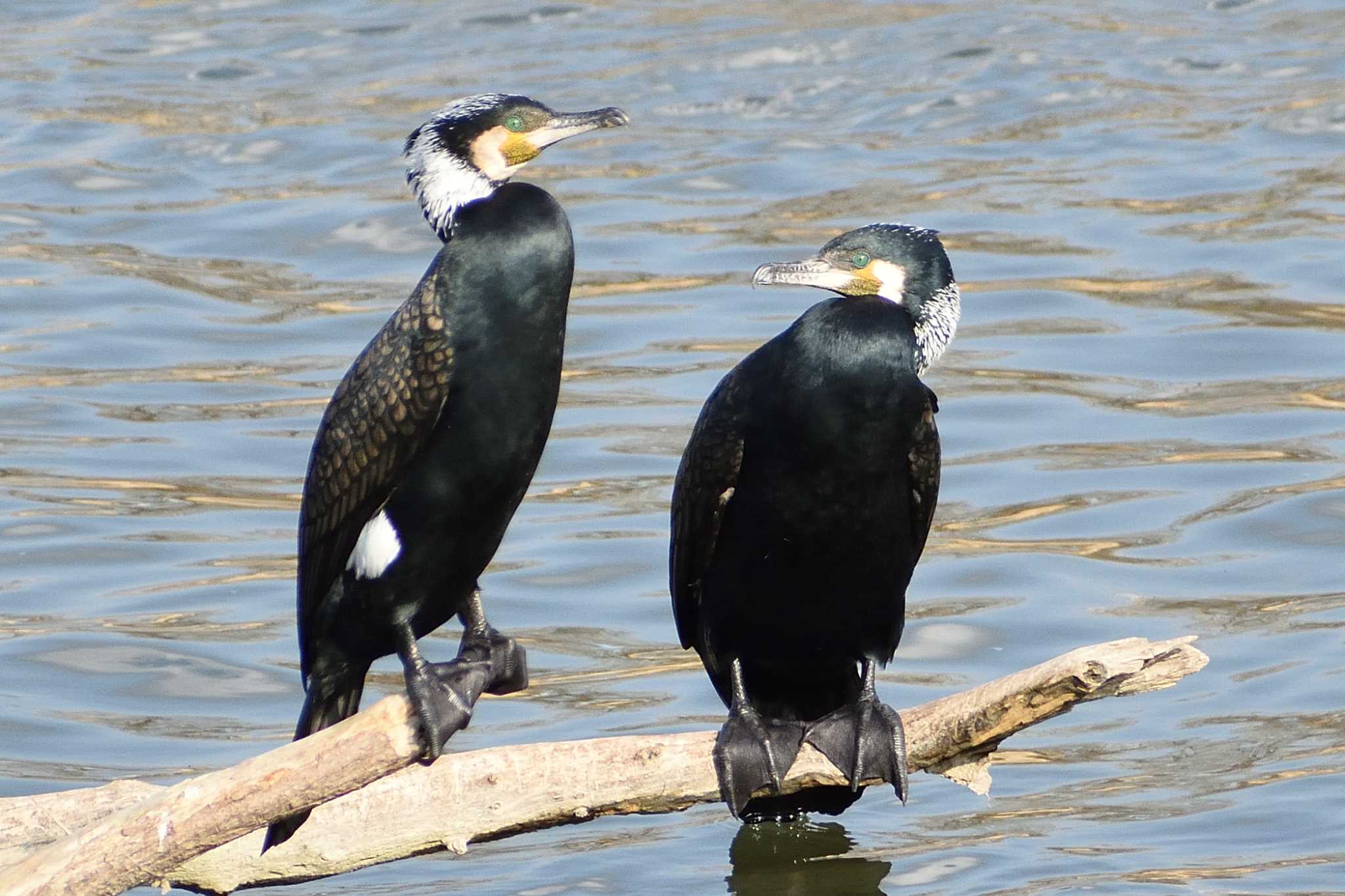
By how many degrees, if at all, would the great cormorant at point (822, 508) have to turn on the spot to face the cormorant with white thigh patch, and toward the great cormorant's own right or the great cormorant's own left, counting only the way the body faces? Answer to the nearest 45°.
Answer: approximately 45° to the great cormorant's own right

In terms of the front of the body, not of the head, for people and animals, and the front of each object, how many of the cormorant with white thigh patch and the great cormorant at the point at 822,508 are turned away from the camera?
0

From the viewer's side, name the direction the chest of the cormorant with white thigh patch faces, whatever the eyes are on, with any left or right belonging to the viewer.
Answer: facing the viewer and to the right of the viewer

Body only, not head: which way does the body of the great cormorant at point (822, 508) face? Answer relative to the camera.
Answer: toward the camera

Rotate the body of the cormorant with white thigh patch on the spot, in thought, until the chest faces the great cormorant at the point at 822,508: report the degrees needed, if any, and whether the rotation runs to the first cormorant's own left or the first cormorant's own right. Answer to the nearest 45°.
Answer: approximately 45° to the first cormorant's own left
